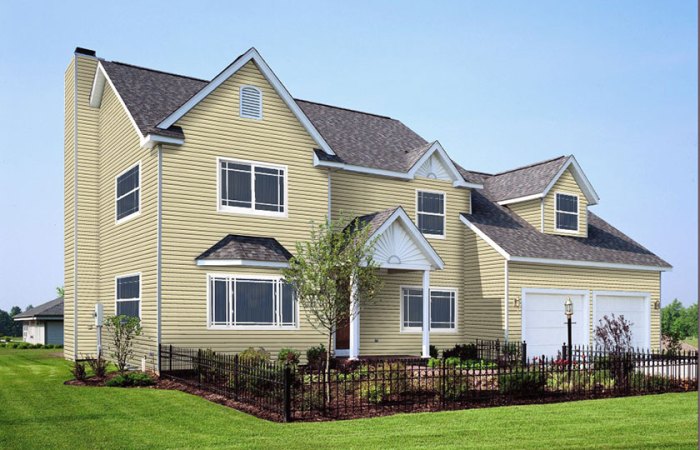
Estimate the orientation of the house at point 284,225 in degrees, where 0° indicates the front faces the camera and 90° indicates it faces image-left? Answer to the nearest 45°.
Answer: approximately 315°

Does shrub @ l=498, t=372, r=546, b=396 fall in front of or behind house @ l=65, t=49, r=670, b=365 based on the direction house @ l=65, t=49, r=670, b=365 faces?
in front

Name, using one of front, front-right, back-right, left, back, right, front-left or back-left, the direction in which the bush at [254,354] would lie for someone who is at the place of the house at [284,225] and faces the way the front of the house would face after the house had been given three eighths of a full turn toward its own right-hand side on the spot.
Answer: left

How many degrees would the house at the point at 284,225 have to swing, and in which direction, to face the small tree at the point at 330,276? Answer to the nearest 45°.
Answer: approximately 45° to its right
